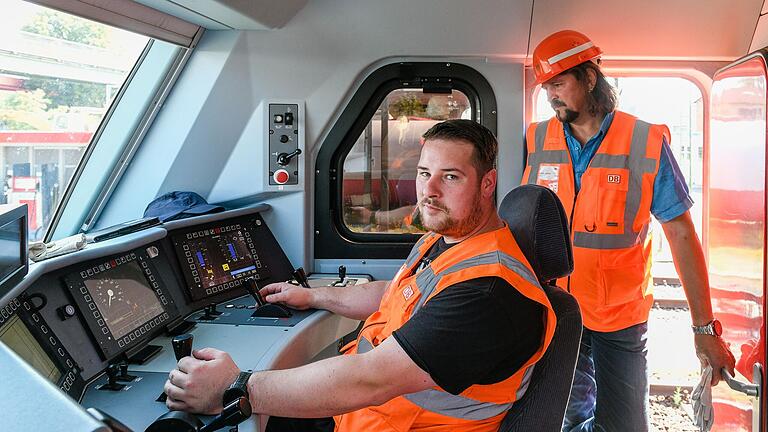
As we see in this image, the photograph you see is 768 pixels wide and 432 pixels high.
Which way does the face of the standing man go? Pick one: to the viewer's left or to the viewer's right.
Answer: to the viewer's left

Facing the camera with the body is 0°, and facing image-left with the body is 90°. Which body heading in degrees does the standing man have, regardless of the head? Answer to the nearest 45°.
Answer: approximately 45°

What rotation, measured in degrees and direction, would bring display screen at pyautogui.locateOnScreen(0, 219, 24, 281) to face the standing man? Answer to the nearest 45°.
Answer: approximately 45° to its left

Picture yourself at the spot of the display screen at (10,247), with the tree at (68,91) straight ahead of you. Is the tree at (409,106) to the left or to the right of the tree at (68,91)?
right

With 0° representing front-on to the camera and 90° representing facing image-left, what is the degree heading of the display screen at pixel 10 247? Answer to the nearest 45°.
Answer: approximately 315°

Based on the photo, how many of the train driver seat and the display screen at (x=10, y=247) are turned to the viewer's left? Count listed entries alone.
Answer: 1

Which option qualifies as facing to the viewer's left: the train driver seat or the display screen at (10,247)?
the train driver seat

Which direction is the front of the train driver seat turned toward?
to the viewer's left

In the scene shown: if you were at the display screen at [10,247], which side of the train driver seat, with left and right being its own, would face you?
front

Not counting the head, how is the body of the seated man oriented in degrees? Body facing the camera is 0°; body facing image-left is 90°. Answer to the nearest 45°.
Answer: approximately 90°

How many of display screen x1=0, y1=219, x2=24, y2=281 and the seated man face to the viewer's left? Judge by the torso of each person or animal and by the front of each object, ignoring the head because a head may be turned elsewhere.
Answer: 1
